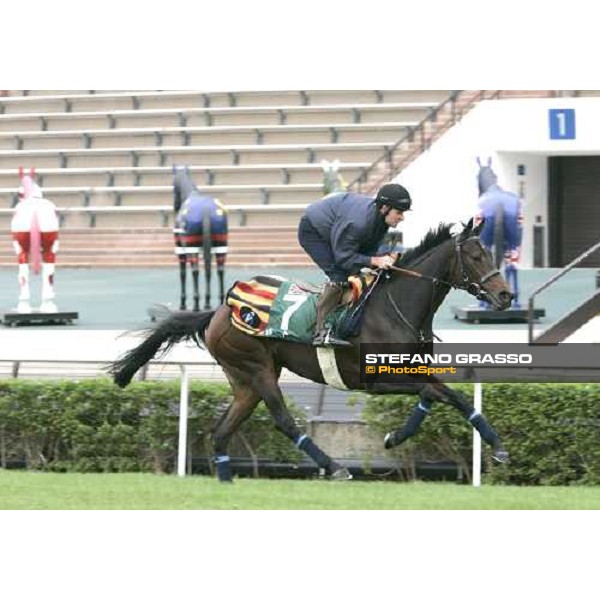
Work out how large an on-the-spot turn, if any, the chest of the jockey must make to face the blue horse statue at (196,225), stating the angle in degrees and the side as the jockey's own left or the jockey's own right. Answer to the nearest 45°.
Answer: approximately 90° to the jockey's own left

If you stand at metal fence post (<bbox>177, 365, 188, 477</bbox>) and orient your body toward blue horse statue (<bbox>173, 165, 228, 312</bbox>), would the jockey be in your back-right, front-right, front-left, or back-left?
back-right

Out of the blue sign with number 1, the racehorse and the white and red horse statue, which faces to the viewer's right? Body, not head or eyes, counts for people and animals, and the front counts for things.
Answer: the racehorse

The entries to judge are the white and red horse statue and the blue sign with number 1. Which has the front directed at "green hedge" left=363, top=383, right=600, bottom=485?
the blue sign with number 1

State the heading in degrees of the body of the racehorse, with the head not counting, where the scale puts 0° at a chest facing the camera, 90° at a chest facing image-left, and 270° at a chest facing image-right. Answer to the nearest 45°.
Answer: approximately 270°

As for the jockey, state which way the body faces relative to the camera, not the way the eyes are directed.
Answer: to the viewer's right

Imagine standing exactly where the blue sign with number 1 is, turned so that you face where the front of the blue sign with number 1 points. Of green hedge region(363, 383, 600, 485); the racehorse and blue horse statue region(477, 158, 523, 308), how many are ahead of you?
3
